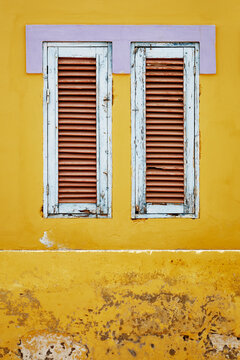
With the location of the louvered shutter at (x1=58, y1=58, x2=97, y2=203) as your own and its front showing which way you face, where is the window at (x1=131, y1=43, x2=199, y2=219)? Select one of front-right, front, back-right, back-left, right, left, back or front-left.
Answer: left

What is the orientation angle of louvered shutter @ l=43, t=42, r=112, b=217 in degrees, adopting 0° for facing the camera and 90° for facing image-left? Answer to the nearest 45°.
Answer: approximately 0°

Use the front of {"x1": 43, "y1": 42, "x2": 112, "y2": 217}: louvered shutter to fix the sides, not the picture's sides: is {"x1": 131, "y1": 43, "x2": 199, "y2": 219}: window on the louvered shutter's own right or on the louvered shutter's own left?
on the louvered shutter's own left
